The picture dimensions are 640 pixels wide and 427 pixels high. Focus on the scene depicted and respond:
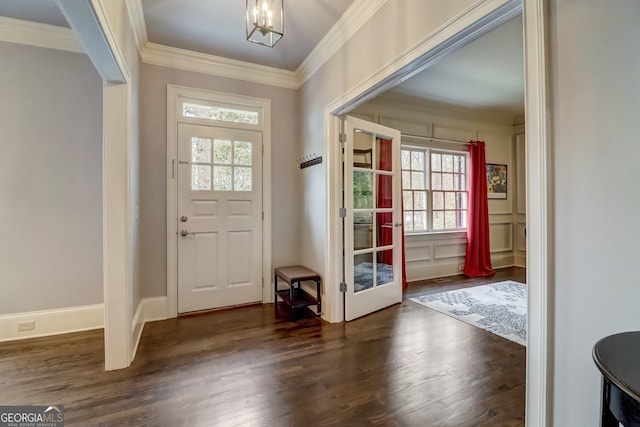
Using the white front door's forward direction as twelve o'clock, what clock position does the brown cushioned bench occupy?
The brown cushioned bench is roughly at 10 o'clock from the white front door.

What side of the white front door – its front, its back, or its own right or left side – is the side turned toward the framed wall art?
left

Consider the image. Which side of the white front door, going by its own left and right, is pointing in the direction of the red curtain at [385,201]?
left

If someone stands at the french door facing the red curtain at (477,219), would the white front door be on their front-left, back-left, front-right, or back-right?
back-left

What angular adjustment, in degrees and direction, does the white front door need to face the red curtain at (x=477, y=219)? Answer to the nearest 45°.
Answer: approximately 90° to its left

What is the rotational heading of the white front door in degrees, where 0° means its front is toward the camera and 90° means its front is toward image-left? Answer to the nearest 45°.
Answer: approximately 0°

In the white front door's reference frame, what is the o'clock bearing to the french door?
The french door is roughly at 10 o'clock from the white front door.
